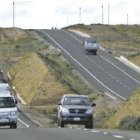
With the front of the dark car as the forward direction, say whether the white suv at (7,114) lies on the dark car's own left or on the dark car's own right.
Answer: on the dark car's own right

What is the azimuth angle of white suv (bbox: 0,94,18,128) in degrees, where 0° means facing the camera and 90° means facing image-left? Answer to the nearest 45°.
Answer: approximately 0°

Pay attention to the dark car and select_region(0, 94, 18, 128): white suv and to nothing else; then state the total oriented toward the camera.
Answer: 2

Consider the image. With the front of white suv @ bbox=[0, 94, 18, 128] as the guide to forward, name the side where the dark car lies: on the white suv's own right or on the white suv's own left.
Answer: on the white suv's own left

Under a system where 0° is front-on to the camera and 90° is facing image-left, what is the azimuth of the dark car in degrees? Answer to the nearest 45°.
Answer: approximately 0°
